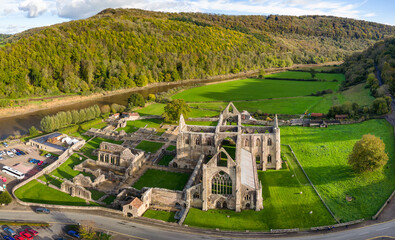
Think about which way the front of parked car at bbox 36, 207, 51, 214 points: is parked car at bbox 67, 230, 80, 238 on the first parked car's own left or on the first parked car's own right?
on the first parked car's own right

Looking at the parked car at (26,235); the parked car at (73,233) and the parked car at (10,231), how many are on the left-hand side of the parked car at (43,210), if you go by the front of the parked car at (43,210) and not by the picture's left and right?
0

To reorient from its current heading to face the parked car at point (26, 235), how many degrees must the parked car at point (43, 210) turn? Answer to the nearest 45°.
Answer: approximately 90° to its right

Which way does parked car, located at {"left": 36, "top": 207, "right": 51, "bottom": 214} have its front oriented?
to the viewer's right

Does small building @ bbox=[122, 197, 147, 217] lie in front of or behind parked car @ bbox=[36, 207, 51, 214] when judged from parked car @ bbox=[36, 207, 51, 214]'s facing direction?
in front

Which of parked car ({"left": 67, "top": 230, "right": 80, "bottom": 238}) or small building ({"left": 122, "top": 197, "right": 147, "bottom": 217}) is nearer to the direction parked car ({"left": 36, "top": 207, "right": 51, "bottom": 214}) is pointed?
the small building

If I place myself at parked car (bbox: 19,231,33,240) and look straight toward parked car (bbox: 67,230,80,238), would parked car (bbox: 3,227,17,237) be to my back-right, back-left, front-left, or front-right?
back-left

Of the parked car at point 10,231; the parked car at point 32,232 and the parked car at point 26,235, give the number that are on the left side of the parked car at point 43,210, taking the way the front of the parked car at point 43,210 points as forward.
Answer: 0

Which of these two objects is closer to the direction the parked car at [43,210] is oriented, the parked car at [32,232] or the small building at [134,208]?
the small building

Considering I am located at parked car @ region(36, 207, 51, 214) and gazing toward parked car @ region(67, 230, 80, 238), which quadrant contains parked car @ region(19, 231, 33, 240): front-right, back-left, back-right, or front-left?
front-right

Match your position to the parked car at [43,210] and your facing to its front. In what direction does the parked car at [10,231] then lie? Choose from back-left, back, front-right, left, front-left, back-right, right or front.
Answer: back-right
